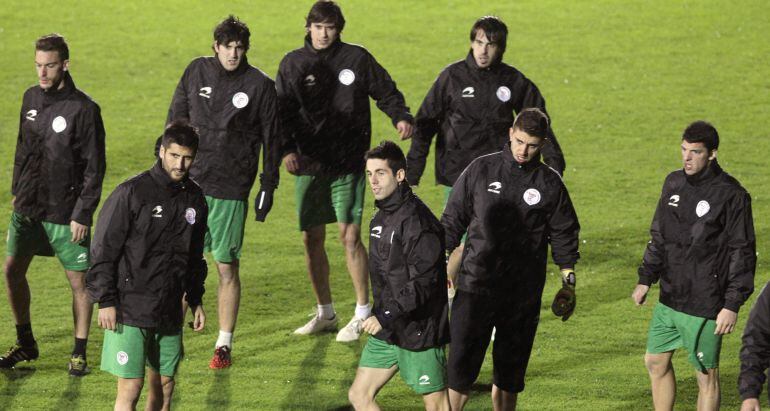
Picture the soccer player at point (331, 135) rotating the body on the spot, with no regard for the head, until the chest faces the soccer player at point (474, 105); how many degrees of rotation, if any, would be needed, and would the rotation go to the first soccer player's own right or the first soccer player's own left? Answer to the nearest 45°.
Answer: approximately 90° to the first soccer player's own left

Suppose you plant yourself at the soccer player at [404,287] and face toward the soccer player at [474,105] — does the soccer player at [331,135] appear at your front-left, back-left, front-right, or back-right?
front-left

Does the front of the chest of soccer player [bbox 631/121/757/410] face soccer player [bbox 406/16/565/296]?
no

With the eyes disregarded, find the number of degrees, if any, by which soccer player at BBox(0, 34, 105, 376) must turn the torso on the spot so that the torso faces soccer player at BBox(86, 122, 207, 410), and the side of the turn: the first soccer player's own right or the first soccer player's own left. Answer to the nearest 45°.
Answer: approximately 45° to the first soccer player's own left

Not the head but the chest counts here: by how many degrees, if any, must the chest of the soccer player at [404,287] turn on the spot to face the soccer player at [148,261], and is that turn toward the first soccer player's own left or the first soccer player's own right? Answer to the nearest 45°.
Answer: approximately 45° to the first soccer player's own right

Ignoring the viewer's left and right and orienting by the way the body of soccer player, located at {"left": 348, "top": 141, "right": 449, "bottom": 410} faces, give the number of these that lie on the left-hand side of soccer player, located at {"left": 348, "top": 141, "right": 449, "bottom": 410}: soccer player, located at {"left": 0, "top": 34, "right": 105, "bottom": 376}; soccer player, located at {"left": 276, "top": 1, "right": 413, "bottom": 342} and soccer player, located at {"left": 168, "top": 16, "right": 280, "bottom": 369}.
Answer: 0

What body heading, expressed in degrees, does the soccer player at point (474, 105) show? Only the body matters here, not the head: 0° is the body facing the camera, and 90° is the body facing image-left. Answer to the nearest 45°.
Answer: approximately 0°

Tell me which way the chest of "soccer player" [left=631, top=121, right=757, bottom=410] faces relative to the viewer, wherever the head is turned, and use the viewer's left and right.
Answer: facing the viewer and to the left of the viewer

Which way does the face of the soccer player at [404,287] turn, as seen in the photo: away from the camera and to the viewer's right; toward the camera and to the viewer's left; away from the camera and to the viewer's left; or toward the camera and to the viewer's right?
toward the camera and to the viewer's left

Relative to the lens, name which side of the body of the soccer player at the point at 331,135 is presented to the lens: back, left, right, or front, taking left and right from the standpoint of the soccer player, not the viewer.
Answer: front

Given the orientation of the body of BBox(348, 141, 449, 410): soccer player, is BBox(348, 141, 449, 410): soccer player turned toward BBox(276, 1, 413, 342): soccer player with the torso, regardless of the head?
no

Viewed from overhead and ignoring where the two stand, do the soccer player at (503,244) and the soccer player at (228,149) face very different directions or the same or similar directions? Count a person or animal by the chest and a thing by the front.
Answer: same or similar directions

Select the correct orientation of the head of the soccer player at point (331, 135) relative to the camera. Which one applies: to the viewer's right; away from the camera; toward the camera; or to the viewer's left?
toward the camera

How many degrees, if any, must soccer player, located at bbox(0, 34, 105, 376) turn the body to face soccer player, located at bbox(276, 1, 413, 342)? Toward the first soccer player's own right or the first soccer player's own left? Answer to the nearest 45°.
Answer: approximately 135° to the first soccer player's own left

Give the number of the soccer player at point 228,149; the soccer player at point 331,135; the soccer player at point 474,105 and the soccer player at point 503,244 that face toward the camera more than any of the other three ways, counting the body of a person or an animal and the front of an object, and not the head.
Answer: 4
